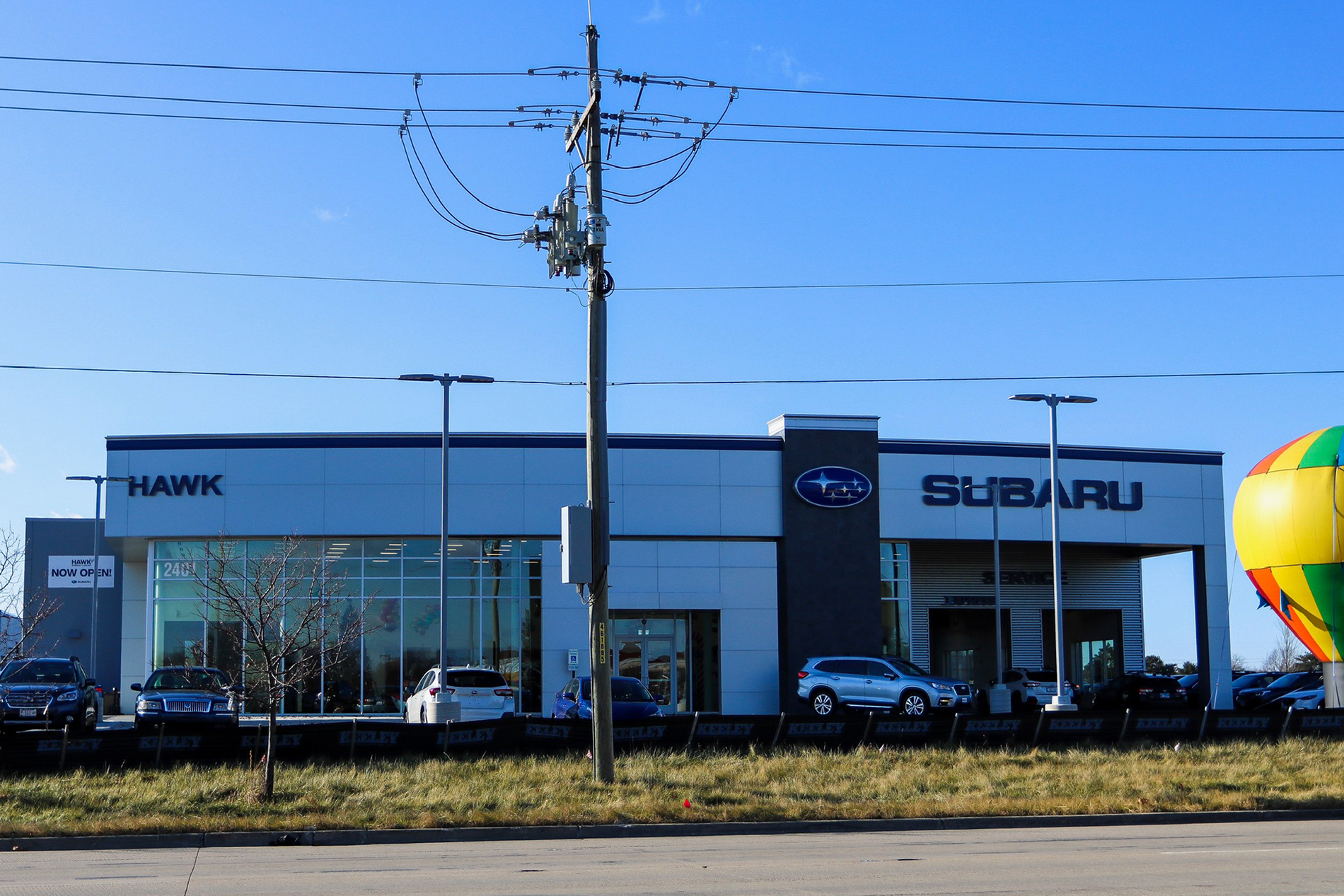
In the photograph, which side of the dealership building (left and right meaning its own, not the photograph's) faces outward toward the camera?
front

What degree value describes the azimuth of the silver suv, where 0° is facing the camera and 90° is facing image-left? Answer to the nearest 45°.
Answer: approximately 315°

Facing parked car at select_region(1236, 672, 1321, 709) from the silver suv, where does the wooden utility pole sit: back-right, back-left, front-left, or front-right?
back-right

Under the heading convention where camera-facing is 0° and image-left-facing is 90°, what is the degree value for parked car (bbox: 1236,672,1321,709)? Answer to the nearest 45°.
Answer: approximately 45°

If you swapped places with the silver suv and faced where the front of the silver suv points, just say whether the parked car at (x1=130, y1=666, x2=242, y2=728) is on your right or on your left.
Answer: on your right

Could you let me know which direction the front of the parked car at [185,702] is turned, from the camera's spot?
facing the viewer

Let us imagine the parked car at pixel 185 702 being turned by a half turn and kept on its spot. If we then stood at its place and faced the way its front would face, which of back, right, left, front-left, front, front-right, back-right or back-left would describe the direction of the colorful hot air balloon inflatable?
right

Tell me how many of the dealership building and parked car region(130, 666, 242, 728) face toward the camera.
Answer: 2
